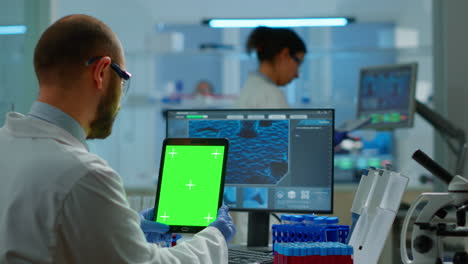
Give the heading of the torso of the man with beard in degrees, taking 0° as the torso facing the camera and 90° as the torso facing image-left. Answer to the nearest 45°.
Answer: approximately 225°

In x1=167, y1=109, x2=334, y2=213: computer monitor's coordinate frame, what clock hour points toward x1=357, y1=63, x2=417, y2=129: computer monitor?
x1=357, y1=63, x2=417, y2=129: computer monitor is roughly at 7 o'clock from x1=167, y1=109, x2=334, y2=213: computer monitor.

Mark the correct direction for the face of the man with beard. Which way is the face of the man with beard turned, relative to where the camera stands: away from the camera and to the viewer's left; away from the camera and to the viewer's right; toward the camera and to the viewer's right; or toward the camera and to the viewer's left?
away from the camera and to the viewer's right

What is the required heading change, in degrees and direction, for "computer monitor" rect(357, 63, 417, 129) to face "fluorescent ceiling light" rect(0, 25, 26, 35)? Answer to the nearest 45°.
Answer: approximately 45° to its right

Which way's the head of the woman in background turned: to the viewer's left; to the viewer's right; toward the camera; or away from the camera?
to the viewer's right

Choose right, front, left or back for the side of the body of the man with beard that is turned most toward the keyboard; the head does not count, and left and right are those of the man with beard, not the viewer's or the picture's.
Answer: front

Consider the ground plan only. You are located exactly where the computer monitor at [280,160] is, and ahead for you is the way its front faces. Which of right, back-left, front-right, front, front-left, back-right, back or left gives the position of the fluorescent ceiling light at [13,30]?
back-right

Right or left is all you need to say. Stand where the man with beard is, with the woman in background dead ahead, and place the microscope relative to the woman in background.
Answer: right

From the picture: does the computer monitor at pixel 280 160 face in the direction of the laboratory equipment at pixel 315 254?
yes

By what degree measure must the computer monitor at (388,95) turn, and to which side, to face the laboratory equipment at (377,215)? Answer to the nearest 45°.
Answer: approximately 45° to its left
